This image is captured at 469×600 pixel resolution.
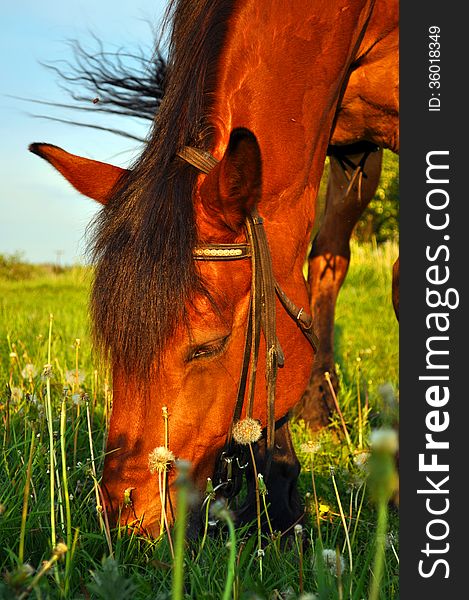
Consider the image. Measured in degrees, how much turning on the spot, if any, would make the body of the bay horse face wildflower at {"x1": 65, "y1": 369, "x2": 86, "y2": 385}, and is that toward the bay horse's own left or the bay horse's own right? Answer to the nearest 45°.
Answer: approximately 90° to the bay horse's own right

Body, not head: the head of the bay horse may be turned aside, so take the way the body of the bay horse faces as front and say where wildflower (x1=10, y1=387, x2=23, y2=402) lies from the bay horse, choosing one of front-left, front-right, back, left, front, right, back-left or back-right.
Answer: right

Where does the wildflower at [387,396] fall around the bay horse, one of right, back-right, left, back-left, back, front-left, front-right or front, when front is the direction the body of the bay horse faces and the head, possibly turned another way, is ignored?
front-left

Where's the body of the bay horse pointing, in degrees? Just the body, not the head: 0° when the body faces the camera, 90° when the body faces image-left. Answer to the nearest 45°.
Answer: approximately 45°

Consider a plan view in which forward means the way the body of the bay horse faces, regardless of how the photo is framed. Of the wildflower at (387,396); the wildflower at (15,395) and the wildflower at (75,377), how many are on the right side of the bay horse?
2
